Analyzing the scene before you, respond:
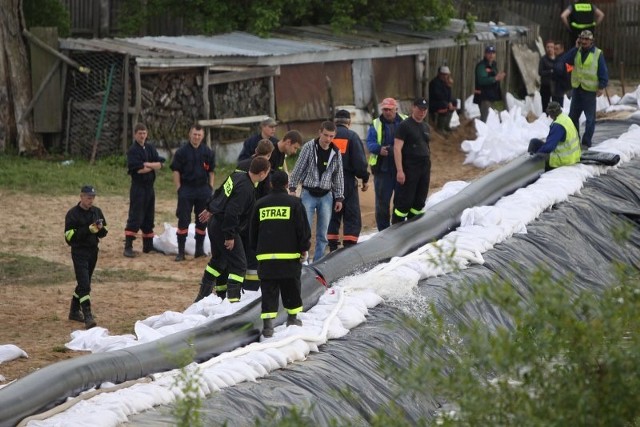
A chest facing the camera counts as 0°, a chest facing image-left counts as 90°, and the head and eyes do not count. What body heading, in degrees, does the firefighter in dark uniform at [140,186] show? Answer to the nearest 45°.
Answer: approximately 315°

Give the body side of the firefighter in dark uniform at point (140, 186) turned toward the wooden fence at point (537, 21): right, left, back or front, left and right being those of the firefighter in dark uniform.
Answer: left

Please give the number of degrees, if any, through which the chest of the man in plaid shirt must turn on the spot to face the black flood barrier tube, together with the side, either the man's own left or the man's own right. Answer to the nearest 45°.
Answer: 0° — they already face it

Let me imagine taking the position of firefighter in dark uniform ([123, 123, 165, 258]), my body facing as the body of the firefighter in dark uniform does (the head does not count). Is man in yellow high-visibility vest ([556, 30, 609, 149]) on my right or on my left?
on my left

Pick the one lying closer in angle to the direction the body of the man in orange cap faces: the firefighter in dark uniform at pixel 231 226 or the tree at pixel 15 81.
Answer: the firefighter in dark uniform

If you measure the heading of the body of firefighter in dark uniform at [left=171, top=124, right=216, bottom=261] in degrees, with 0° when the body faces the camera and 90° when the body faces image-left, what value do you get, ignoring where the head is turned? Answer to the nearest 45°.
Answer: approximately 0°

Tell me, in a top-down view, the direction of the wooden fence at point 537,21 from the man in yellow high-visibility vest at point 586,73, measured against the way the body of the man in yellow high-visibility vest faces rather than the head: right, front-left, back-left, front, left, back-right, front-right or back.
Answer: back

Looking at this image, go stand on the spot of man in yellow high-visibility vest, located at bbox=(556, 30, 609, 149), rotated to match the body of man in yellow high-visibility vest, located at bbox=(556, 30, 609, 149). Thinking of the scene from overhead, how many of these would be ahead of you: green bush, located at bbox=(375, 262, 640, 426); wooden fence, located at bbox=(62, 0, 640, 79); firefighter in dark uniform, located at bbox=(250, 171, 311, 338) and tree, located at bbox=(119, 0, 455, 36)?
2

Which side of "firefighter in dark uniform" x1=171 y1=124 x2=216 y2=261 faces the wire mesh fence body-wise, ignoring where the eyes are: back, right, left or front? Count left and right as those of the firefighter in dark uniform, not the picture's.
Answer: back

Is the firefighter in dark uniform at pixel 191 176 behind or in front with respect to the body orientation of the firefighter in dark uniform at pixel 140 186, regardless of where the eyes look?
in front

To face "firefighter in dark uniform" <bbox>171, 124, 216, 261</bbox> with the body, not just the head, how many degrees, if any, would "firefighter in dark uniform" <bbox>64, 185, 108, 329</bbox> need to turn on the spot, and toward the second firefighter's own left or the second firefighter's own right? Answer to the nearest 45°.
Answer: approximately 135° to the second firefighter's own left
